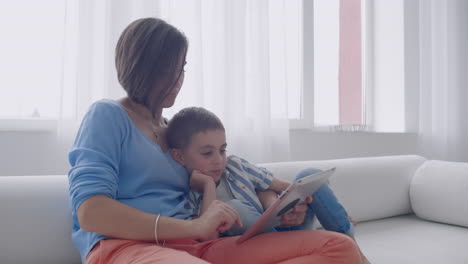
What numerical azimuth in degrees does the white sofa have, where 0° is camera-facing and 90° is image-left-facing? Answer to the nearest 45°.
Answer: approximately 0°

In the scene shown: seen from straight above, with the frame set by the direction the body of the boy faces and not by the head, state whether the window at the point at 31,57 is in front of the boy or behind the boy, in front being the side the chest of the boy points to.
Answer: behind

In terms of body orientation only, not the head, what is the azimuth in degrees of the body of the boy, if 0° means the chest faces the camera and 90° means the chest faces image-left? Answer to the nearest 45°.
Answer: approximately 315°

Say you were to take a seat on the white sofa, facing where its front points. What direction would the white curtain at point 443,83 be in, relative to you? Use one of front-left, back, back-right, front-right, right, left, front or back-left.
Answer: back-left

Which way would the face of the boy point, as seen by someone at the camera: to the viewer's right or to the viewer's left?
to the viewer's right

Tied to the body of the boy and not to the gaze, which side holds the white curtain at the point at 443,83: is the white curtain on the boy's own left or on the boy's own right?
on the boy's own left
